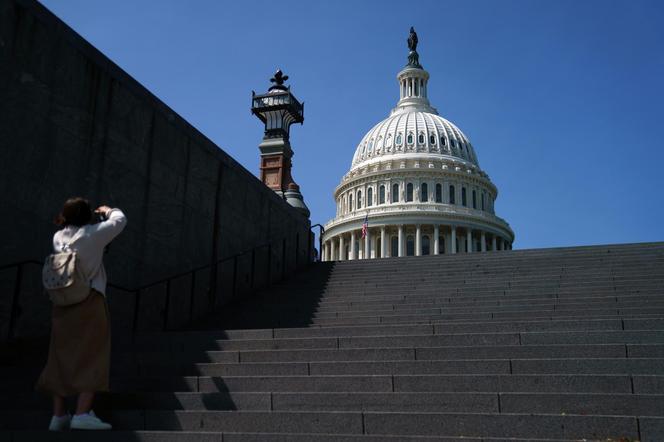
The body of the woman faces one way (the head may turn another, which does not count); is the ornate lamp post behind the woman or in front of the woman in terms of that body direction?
in front

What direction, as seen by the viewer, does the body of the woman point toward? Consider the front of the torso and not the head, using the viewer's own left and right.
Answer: facing away from the viewer and to the right of the viewer

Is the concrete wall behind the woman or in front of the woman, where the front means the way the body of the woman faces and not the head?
in front
